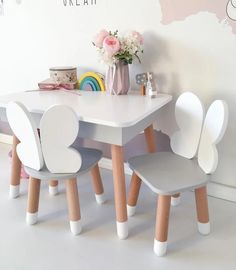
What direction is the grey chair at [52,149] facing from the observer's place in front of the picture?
facing away from the viewer and to the right of the viewer

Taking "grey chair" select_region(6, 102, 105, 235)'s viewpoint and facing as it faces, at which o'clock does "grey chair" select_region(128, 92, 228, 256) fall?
"grey chair" select_region(128, 92, 228, 256) is roughly at 2 o'clock from "grey chair" select_region(6, 102, 105, 235).

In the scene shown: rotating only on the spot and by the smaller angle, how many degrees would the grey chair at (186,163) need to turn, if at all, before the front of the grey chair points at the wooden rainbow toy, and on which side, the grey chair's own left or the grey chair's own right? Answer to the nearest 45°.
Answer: approximately 90° to the grey chair's own right

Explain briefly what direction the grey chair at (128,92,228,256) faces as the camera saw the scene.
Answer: facing the viewer and to the left of the viewer

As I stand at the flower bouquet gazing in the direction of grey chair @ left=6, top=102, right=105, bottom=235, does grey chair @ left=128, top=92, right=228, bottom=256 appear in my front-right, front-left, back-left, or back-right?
front-left

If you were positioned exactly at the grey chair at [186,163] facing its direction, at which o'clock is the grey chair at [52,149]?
the grey chair at [52,149] is roughly at 1 o'clock from the grey chair at [186,163].

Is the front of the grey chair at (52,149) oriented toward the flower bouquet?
yes

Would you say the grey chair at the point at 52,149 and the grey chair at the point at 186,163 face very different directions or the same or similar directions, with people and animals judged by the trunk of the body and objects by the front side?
very different directions
